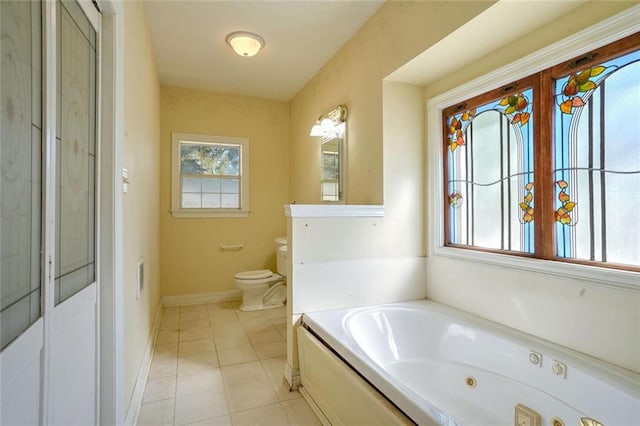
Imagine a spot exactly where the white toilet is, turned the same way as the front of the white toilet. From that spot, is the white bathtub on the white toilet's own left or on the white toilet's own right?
on the white toilet's own left

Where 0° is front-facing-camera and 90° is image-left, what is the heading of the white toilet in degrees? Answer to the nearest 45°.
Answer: approximately 90°

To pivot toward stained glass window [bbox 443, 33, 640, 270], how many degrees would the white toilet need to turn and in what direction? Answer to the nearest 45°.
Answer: approximately 135° to its left
